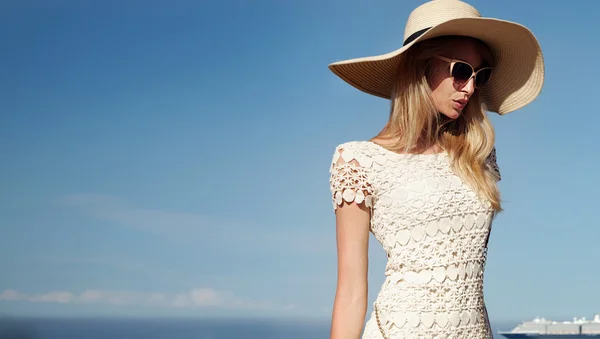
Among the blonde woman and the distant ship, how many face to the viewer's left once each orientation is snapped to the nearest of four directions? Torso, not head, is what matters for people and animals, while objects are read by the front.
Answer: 1

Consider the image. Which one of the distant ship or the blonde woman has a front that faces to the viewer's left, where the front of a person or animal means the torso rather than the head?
the distant ship

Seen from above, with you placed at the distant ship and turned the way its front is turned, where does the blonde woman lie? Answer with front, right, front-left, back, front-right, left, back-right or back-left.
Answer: left

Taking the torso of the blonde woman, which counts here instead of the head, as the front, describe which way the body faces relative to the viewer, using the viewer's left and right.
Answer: facing the viewer and to the right of the viewer

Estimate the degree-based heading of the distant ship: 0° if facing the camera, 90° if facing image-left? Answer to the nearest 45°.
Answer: approximately 90°

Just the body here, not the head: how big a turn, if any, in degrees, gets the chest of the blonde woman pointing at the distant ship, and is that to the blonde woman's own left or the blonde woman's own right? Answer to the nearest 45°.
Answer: approximately 135° to the blonde woman's own left
